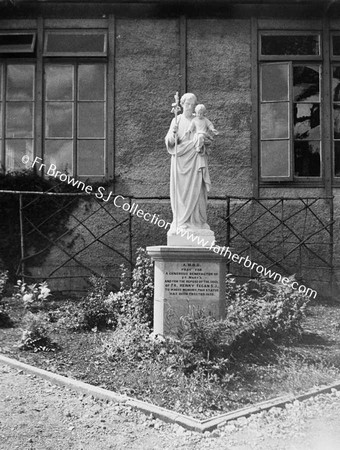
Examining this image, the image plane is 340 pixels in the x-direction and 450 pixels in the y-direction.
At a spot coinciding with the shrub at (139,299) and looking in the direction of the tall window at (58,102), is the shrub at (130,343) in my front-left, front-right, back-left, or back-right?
back-left

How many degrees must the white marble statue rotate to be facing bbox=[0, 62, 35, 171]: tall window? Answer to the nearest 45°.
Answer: approximately 135° to its right

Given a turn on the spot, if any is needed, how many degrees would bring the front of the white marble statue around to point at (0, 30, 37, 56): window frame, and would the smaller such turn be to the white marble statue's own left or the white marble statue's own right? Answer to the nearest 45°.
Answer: approximately 135° to the white marble statue's own right

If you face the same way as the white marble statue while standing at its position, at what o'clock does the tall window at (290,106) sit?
The tall window is roughly at 7 o'clock from the white marble statue.

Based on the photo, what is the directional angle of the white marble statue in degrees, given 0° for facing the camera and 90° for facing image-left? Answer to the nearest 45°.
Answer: approximately 0°

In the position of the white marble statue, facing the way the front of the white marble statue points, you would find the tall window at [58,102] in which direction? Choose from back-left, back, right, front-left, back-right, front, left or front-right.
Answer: back-right
